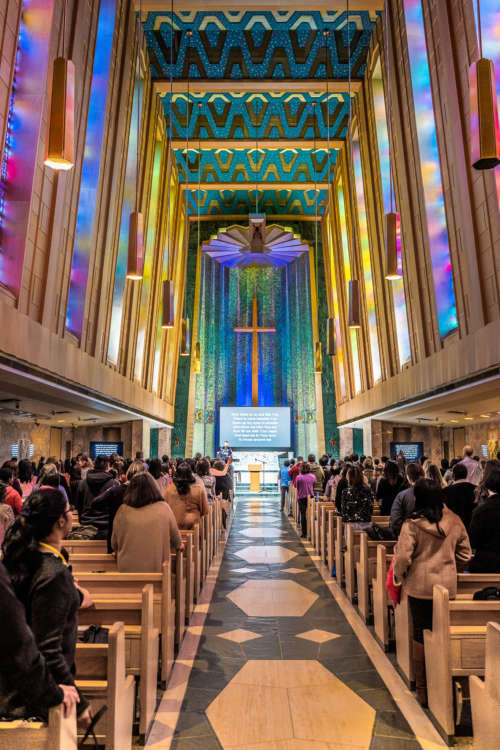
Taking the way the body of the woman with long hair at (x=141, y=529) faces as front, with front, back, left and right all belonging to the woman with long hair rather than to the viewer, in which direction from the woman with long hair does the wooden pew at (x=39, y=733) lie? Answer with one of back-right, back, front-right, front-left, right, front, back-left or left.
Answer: back

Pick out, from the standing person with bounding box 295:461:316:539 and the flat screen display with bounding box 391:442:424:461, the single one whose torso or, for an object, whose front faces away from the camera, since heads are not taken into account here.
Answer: the standing person

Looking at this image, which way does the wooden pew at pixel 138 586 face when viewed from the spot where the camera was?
facing away from the viewer

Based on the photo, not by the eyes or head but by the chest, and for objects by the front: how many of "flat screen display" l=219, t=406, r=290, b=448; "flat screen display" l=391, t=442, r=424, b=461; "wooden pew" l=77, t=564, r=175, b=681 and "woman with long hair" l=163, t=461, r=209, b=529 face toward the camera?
2

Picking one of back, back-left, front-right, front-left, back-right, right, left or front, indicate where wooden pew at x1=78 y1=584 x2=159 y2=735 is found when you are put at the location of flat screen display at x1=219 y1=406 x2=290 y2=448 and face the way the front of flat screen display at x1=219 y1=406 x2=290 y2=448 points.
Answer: front

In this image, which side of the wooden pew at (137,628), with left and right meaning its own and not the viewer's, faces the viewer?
back

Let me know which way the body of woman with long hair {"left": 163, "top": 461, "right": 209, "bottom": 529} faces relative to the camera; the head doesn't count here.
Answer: away from the camera

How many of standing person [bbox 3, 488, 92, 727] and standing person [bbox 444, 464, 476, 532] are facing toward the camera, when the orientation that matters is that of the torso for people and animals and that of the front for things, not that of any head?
0

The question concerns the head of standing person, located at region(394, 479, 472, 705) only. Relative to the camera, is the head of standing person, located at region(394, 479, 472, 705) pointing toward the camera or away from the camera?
away from the camera

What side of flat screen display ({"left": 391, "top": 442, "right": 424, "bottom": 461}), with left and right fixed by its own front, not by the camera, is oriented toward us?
front

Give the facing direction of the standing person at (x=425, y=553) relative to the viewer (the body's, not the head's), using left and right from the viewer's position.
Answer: facing away from the viewer

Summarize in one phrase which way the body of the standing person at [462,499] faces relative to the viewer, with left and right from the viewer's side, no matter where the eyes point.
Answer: facing away from the viewer

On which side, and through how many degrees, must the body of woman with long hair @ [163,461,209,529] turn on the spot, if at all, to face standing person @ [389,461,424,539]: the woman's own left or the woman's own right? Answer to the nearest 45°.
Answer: approximately 135° to the woman's own right

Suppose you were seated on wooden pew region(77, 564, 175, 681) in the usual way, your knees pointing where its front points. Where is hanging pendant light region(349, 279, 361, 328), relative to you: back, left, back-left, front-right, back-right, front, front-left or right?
front-right

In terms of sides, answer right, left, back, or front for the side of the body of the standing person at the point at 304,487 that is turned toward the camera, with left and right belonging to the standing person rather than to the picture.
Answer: back

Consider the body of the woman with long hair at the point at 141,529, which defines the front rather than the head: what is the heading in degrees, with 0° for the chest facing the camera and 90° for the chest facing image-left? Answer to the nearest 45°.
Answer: approximately 180°

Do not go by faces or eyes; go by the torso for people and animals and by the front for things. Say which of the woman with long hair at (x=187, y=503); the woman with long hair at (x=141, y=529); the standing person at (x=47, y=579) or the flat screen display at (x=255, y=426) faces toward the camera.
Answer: the flat screen display

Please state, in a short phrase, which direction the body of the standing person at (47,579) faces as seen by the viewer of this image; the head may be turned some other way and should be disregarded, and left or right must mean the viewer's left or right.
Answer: facing away from the viewer and to the right of the viewer
